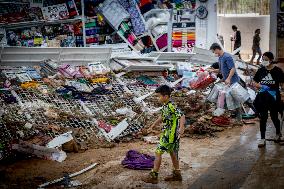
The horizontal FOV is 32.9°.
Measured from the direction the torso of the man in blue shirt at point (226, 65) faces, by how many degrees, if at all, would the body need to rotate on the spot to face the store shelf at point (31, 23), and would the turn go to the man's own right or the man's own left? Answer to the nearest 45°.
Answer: approximately 90° to the man's own right

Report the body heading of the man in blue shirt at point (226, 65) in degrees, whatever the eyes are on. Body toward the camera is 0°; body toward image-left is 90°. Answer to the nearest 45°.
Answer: approximately 45°

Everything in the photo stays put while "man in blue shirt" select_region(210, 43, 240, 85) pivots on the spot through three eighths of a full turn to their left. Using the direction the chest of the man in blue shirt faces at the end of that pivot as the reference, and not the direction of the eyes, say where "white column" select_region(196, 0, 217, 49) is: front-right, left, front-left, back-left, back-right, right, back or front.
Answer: left

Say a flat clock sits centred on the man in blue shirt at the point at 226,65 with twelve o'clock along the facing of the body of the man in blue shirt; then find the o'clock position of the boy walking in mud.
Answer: The boy walking in mud is roughly at 11 o'clock from the man in blue shirt.

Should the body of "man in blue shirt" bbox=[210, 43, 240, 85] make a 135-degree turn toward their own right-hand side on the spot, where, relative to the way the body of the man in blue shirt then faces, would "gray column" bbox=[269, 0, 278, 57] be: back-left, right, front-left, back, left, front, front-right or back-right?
front
